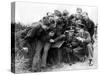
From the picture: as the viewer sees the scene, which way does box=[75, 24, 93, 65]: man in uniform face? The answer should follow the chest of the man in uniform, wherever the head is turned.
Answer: to the viewer's left
